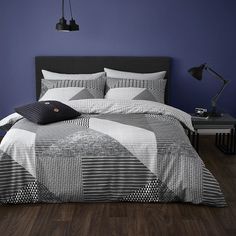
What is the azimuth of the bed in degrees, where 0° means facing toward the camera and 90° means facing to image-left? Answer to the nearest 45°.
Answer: approximately 0°

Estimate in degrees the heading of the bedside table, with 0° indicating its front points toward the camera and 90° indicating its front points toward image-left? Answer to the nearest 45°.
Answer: approximately 0°

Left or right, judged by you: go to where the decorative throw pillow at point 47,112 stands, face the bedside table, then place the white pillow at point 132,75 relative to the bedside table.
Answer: left

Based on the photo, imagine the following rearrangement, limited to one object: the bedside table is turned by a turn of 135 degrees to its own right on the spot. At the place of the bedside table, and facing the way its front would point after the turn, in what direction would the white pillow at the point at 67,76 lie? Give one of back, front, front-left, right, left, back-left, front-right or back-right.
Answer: front-left

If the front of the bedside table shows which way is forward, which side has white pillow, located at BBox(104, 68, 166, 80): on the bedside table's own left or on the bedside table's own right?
on the bedside table's own right

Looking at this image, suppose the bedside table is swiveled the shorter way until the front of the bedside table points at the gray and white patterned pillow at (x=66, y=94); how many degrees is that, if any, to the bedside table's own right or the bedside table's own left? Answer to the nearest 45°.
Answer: approximately 90° to the bedside table's own right

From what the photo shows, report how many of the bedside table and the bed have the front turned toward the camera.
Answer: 2

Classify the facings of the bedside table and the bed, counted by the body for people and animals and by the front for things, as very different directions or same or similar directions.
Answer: same or similar directions

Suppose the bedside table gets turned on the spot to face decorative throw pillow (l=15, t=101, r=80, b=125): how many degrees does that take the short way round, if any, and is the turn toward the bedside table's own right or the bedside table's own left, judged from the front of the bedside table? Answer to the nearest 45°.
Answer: approximately 45° to the bedside table's own right

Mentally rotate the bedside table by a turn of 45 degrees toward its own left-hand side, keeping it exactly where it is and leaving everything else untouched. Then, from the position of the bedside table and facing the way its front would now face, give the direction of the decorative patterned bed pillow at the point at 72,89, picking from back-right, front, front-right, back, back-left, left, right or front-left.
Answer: back-right

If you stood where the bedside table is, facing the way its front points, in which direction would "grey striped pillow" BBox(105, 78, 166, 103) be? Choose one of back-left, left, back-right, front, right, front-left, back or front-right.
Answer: right
